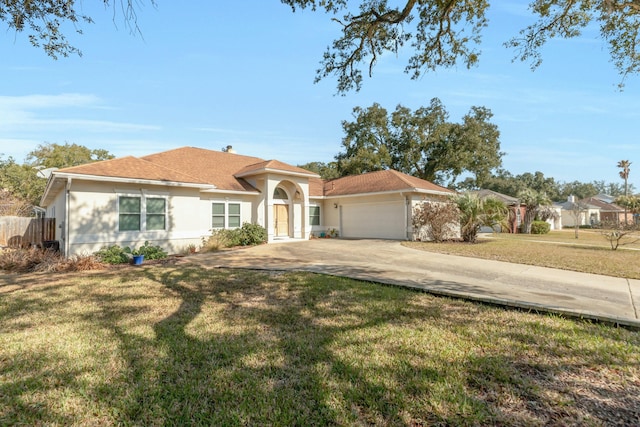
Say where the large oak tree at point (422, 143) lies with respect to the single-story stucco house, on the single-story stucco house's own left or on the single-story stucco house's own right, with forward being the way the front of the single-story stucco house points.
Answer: on the single-story stucco house's own left

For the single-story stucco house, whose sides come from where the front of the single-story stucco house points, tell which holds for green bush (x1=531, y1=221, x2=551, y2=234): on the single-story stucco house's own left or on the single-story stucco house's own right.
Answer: on the single-story stucco house's own left

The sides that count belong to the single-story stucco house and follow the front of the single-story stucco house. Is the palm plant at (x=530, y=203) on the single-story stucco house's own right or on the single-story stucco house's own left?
on the single-story stucco house's own left

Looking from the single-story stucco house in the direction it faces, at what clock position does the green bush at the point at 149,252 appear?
The green bush is roughly at 2 o'clock from the single-story stucco house.

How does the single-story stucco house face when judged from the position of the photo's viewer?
facing the viewer and to the right of the viewer

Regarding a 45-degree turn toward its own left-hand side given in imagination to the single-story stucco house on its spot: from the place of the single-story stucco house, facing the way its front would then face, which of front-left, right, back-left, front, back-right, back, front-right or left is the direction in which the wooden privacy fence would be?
back

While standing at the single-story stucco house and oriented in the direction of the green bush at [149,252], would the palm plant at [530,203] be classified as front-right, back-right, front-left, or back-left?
back-left

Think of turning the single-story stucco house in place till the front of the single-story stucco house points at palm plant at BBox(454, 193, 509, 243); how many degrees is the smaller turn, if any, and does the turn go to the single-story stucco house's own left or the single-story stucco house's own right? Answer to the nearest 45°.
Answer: approximately 45° to the single-story stucco house's own left

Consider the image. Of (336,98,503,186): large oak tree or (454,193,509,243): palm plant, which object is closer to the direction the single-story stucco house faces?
the palm plant
